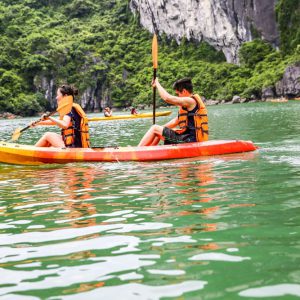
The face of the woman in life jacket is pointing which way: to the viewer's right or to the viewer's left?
to the viewer's left

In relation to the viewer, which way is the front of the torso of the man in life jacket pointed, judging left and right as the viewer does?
facing to the left of the viewer

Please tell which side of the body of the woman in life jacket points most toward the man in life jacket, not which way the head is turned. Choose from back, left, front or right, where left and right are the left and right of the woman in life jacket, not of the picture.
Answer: back

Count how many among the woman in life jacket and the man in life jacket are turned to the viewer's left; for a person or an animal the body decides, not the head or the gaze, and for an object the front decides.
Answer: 2

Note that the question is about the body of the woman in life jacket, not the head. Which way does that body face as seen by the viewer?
to the viewer's left
